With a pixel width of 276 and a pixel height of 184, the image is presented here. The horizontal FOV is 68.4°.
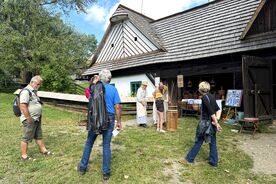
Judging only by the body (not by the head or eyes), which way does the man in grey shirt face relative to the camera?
to the viewer's right

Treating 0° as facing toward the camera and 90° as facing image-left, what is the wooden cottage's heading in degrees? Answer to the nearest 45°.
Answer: approximately 45°

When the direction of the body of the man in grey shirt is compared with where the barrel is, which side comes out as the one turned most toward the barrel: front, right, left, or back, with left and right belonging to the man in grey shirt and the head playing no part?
front

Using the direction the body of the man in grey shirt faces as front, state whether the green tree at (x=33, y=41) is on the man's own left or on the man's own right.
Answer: on the man's own left

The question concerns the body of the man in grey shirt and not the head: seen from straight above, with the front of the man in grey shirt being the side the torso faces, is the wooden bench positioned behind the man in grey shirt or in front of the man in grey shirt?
in front

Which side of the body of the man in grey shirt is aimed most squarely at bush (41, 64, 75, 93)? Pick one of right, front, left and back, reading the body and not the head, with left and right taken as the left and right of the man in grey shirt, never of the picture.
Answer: left

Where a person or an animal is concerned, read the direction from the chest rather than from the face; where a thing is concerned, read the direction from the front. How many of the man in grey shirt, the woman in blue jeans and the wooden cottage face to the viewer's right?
1

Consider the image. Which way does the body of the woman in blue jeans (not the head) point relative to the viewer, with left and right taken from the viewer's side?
facing away from the viewer and to the left of the viewer

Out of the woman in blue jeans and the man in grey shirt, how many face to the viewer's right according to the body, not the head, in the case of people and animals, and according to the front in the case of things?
1

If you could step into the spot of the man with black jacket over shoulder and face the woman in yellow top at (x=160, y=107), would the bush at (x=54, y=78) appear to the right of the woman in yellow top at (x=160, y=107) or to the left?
left

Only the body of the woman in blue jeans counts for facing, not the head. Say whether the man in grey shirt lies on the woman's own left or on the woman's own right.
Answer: on the woman's own left

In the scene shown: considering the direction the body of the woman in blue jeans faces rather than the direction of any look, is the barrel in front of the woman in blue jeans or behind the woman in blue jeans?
in front
